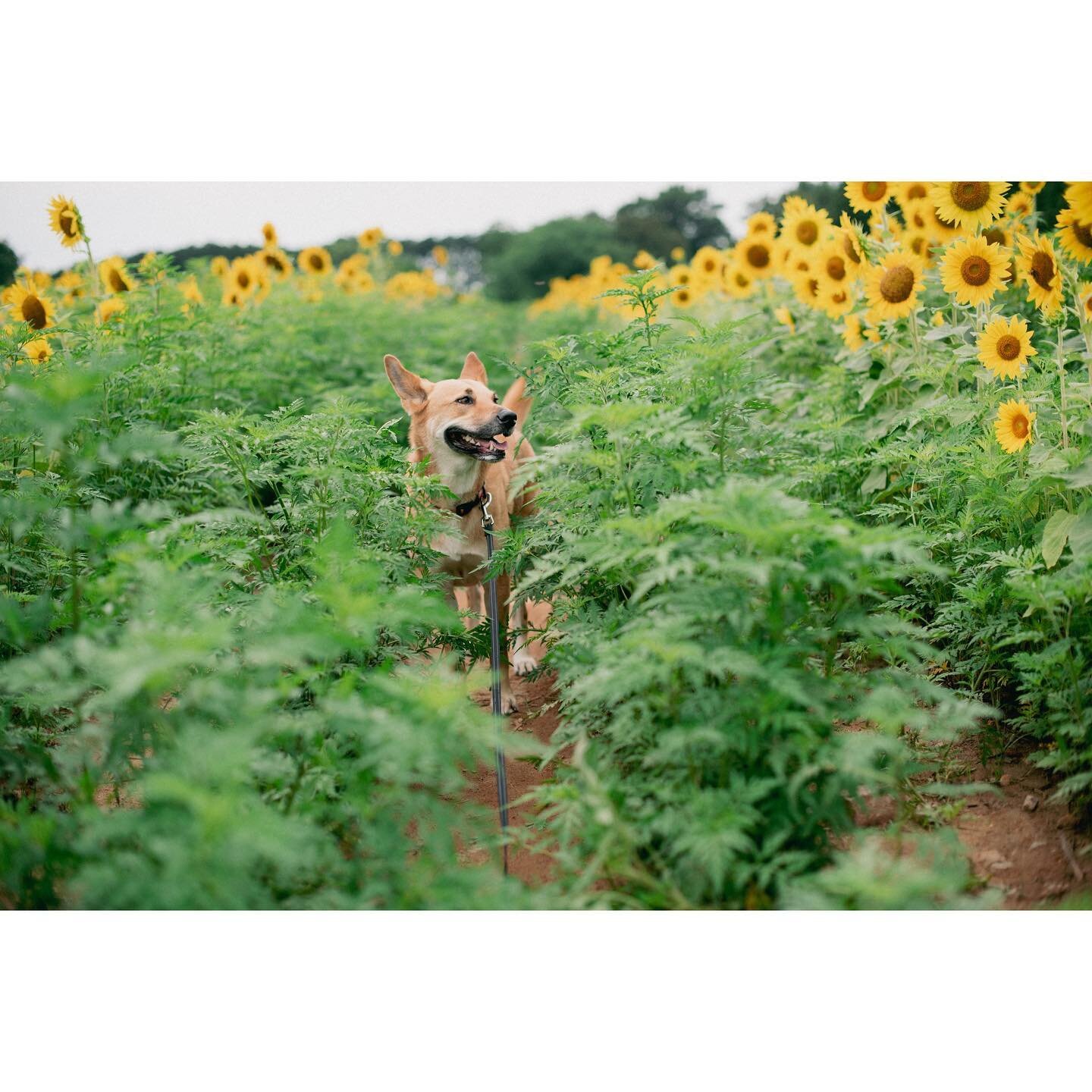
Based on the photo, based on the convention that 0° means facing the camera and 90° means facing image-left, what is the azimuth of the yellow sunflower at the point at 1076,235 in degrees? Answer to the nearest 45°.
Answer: approximately 0°

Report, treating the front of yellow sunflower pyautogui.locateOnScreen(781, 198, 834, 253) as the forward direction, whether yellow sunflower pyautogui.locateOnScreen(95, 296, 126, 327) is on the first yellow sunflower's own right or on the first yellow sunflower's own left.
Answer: on the first yellow sunflower's own right

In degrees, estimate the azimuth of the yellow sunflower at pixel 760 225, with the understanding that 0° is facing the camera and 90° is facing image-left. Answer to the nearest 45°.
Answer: approximately 0°
